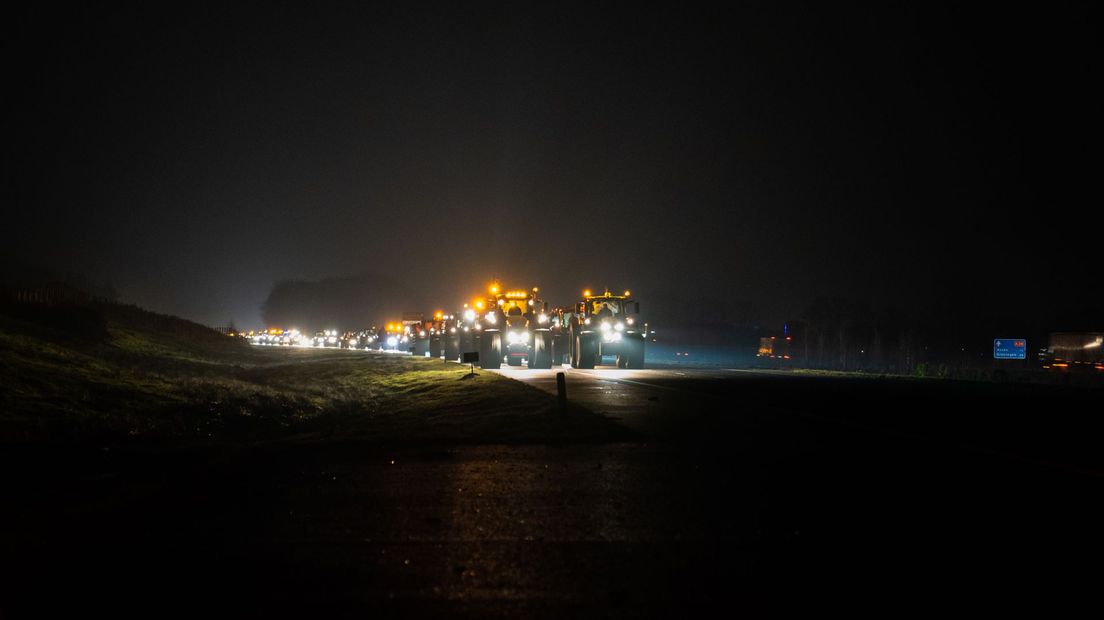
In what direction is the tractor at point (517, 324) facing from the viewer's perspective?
toward the camera

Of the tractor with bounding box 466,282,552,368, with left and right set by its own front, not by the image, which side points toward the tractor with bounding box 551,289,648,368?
left
